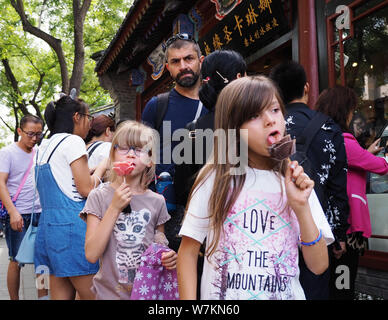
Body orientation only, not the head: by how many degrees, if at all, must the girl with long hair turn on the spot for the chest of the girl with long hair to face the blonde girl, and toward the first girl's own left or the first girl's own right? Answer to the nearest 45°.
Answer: approximately 135° to the first girl's own right

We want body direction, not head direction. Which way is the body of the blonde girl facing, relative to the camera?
toward the camera

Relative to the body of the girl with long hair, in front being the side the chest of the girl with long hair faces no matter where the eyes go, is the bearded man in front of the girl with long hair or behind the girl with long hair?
behind

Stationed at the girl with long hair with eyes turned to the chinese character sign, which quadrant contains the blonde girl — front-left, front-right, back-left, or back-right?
front-left

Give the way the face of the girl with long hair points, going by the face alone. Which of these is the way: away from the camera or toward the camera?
toward the camera

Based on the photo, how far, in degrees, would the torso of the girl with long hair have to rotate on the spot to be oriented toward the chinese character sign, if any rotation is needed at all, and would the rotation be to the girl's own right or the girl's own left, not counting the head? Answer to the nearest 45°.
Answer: approximately 180°

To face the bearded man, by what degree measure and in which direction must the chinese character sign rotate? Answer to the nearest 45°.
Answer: approximately 45° to its left

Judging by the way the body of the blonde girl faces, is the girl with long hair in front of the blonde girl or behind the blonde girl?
in front

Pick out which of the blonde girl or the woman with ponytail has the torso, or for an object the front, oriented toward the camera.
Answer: the blonde girl

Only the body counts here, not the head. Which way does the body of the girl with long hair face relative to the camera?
toward the camera

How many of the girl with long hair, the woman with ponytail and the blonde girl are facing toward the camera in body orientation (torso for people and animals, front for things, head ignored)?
2
